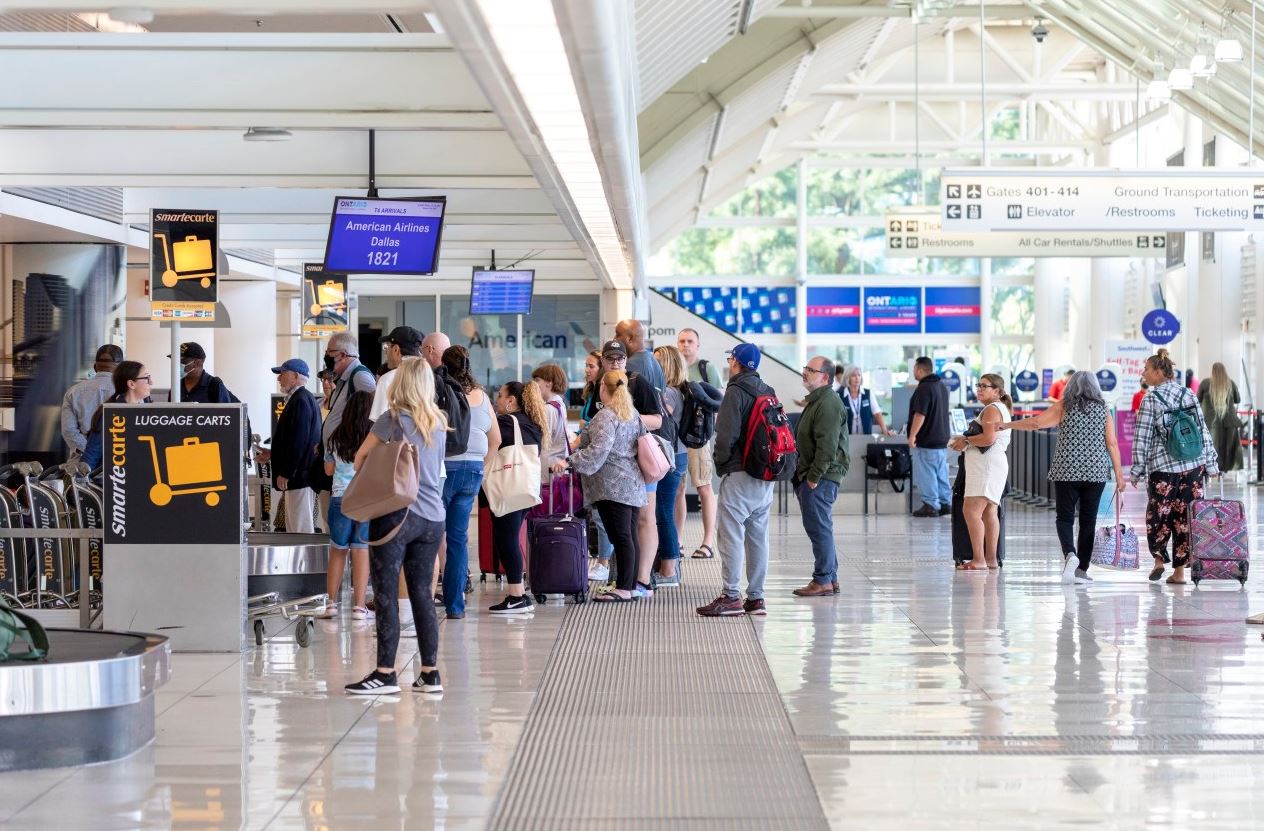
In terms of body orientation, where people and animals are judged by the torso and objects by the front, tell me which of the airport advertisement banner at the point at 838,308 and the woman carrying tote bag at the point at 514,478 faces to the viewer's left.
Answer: the woman carrying tote bag

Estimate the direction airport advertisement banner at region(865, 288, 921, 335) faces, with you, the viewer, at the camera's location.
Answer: facing the viewer

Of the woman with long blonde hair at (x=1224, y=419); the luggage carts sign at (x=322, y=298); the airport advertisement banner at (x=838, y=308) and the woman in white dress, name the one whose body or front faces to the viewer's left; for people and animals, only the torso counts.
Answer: the woman in white dress

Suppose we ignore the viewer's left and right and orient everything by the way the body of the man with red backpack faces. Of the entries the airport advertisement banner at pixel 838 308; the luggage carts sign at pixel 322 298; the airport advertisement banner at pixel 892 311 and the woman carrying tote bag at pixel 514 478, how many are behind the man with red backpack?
0

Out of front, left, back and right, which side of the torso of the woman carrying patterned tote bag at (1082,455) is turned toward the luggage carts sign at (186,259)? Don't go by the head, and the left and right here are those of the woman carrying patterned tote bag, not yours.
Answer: left

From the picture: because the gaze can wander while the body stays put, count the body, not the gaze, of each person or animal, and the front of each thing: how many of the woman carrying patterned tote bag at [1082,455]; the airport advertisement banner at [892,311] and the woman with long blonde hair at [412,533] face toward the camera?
1

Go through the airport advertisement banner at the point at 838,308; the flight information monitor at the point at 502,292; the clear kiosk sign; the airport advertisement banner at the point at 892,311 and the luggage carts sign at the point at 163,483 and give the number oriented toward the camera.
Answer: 5

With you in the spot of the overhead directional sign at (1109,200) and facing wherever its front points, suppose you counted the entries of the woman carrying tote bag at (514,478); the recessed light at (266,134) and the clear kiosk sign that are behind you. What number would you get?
1

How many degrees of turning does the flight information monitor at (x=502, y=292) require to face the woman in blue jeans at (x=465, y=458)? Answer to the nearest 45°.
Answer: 0° — it already faces them

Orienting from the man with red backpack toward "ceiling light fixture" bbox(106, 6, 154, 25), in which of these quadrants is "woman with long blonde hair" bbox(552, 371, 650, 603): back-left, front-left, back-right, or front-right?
front-right

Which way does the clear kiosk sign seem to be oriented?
toward the camera

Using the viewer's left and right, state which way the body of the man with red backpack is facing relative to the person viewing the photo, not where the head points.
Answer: facing away from the viewer and to the left of the viewer

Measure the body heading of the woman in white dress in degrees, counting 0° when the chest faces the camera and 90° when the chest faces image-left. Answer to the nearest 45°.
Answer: approximately 90°

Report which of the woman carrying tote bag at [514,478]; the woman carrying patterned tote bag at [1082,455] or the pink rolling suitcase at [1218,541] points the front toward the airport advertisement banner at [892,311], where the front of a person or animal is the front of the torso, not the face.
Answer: the woman carrying patterned tote bag

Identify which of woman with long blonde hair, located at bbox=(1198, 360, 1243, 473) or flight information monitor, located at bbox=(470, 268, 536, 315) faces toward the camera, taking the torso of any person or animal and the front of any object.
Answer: the flight information monitor

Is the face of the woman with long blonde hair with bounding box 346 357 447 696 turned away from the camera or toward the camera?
away from the camera

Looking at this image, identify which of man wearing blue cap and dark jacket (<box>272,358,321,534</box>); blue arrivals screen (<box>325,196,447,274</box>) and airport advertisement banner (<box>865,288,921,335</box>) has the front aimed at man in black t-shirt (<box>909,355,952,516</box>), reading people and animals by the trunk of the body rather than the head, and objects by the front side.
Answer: the airport advertisement banner

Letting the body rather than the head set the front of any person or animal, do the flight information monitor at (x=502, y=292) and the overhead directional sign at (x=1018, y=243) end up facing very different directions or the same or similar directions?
same or similar directions

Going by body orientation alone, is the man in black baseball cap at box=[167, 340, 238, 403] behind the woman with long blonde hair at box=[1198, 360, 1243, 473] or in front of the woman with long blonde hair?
behind
